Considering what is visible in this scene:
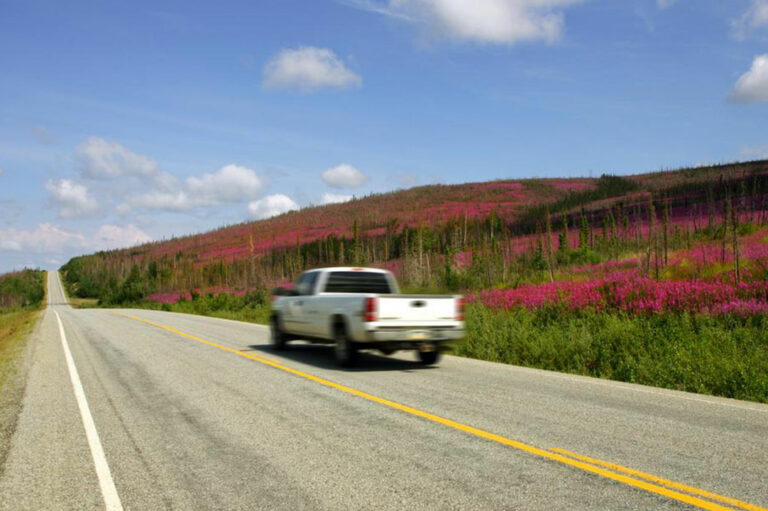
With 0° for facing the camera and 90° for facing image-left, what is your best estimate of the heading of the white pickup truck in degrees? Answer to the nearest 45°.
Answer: approximately 135°
